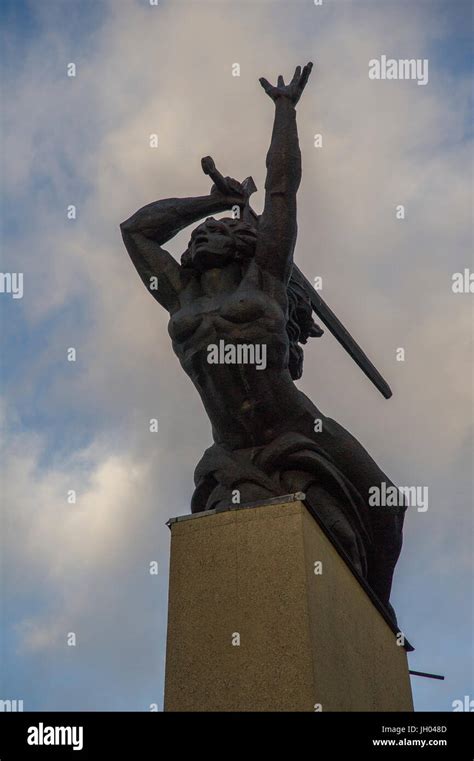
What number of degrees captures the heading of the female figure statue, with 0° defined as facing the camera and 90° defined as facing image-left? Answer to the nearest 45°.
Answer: approximately 45°
